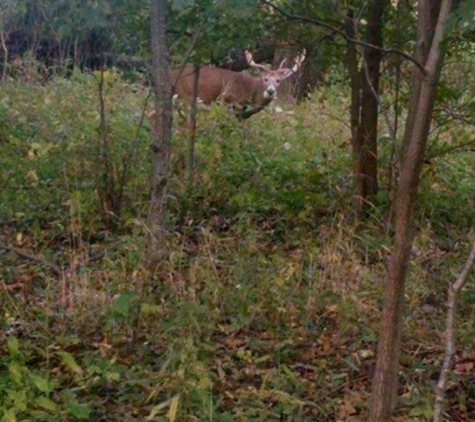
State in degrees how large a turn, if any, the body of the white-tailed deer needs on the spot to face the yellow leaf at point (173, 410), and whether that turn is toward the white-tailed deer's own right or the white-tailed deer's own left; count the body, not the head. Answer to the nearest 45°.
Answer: approximately 90° to the white-tailed deer's own right

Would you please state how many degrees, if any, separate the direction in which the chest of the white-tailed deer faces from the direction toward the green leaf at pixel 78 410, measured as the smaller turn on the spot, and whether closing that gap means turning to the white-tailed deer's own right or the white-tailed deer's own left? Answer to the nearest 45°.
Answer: approximately 90° to the white-tailed deer's own right

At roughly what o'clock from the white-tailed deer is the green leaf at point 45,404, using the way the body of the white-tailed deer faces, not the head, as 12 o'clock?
The green leaf is roughly at 3 o'clock from the white-tailed deer.

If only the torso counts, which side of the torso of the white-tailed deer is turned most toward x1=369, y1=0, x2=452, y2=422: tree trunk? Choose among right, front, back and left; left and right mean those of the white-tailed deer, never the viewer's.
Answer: right

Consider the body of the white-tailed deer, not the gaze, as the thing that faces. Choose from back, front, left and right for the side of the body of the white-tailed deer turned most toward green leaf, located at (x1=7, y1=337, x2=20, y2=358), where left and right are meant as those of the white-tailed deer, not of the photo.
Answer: right

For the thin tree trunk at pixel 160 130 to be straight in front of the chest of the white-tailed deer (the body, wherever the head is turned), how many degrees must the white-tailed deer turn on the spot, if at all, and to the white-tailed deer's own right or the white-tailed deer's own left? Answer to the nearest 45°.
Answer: approximately 90° to the white-tailed deer's own right

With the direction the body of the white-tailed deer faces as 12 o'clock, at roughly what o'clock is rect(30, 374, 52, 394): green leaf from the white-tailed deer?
The green leaf is roughly at 3 o'clock from the white-tailed deer.

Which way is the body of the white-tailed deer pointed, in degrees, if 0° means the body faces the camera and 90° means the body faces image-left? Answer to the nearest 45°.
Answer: approximately 270°

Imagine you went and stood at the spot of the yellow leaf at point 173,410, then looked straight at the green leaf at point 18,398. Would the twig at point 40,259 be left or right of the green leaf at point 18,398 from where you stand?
right

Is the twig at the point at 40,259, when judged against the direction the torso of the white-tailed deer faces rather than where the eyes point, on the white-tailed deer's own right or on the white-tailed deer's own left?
on the white-tailed deer's own right
